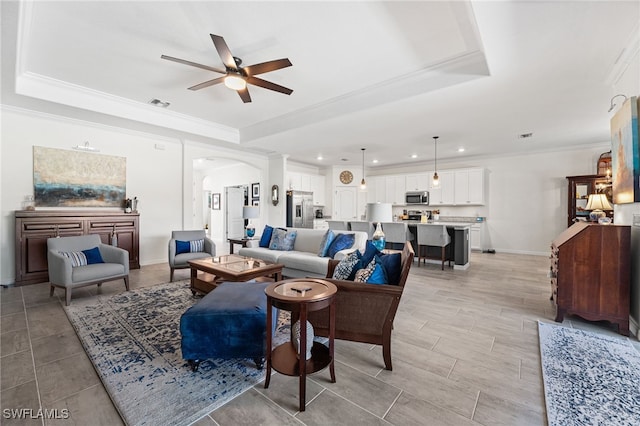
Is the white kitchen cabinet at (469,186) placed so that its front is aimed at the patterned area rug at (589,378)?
yes

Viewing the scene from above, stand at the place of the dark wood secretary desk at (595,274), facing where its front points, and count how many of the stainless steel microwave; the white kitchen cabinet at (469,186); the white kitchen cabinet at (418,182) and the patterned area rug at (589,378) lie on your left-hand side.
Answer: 1

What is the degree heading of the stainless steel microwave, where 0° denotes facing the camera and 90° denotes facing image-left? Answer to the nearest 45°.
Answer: approximately 0°

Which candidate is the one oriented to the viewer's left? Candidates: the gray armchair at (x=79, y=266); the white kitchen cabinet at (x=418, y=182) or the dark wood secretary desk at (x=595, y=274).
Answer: the dark wood secretary desk

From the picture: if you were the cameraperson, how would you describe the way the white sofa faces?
facing the viewer and to the left of the viewer

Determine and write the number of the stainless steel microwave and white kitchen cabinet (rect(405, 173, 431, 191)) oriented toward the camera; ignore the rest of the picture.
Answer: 2

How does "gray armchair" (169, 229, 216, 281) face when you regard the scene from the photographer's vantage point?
facing the viewer and to the right of the viewer

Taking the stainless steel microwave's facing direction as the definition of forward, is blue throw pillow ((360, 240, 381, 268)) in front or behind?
in front

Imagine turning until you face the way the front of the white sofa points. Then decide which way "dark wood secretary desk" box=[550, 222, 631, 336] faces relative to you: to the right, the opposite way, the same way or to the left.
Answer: to the right

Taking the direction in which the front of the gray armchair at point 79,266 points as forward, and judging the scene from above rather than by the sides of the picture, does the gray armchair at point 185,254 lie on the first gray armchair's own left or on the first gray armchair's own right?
on the first gray armchair's own left

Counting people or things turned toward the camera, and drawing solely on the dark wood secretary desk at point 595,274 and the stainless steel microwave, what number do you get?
1

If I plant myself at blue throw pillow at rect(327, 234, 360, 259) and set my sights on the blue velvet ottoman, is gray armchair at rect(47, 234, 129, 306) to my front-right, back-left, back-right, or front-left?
front-right

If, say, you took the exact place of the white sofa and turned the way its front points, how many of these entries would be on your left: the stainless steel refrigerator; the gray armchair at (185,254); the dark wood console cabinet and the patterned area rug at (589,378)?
1

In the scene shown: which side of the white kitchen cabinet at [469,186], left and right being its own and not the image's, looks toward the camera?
front

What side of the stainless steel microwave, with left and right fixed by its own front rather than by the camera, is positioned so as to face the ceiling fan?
front

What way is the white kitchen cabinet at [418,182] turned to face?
toward the camera

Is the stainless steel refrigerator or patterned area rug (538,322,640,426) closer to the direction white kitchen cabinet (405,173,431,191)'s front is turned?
the patterned area rug

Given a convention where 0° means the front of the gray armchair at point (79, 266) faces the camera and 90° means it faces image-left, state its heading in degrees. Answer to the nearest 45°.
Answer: approximately 315°
